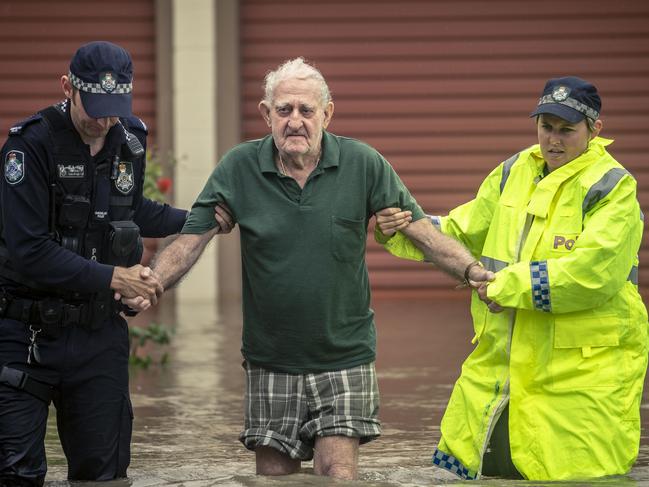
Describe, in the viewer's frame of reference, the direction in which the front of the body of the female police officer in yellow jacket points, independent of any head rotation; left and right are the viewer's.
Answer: facing the viewer and to the left of the viewer

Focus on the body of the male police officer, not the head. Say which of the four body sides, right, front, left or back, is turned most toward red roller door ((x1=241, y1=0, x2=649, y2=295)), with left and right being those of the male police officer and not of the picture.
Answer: left

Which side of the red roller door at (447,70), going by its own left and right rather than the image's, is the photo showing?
front

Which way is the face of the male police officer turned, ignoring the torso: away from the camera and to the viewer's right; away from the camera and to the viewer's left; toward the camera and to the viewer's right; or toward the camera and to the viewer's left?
toward the camera and to the viewer's right

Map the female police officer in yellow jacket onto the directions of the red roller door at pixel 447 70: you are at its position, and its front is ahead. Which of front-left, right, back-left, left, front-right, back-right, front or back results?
front

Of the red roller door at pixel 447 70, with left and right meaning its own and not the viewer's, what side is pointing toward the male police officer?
front

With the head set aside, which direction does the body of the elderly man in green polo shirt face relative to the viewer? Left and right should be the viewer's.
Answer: facing the viewer

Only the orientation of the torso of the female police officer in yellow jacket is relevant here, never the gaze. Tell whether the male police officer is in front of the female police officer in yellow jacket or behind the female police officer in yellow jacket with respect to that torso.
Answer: in front

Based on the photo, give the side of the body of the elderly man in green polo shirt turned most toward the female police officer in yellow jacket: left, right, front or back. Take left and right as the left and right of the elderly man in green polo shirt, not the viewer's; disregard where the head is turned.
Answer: left

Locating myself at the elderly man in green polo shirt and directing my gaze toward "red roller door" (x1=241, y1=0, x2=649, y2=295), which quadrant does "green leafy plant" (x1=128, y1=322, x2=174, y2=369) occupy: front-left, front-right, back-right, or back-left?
front-left

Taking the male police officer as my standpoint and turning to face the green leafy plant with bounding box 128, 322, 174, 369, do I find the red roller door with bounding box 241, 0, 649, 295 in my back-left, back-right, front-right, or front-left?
front-right

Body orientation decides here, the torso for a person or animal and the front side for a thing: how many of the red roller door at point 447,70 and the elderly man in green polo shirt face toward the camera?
2

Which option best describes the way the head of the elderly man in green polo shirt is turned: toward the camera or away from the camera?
toward the camera

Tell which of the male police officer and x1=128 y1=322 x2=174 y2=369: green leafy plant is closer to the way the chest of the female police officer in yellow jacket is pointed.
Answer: the male police officer

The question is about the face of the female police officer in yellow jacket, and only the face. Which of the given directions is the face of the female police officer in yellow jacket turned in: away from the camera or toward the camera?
toward the camera
